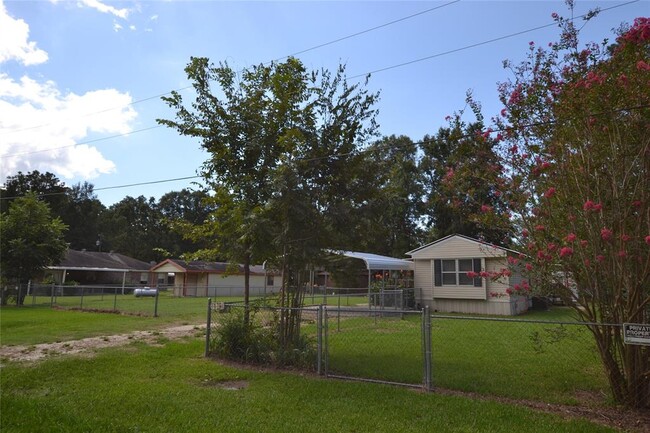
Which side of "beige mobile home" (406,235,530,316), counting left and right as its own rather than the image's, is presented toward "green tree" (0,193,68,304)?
right

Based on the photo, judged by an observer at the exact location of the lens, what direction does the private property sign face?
facing the viewer

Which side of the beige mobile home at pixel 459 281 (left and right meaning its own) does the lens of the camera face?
front

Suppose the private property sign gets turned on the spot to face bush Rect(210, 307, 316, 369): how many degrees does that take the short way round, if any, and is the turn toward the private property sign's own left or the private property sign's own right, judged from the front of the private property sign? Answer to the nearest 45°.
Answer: approximately 90° to the private property sign's own right

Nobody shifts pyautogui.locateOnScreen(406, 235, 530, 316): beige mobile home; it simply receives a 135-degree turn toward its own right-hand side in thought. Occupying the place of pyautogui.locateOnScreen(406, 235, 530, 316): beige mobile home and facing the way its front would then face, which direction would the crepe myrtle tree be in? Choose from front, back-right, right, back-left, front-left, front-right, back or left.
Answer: back-left

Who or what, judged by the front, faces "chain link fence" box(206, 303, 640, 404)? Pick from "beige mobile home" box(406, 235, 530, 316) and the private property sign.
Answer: the beige mobile home

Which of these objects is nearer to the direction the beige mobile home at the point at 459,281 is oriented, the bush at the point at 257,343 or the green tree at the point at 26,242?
the bush

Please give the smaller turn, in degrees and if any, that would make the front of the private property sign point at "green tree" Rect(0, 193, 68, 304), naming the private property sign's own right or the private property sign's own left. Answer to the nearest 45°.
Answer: approximately 90° to the private property sign's own right

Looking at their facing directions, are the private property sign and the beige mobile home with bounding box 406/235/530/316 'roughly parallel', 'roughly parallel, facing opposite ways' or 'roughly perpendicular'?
roughly parallel

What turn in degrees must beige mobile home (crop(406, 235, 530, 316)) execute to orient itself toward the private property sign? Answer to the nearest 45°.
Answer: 0° — it already faces it

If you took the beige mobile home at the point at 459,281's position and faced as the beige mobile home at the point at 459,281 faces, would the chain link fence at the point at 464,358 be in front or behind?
in front

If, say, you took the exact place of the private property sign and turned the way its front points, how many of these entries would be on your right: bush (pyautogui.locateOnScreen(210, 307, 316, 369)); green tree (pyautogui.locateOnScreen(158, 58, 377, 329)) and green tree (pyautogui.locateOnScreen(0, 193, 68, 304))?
3
